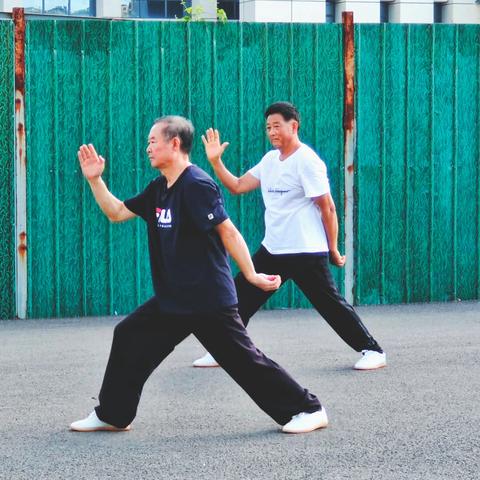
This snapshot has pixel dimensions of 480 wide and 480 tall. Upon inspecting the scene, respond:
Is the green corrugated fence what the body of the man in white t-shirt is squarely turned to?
no

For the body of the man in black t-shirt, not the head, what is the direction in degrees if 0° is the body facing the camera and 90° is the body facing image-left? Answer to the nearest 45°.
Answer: approximately 45°

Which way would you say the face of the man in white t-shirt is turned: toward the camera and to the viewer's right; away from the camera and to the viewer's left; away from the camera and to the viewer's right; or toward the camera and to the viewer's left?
toward the camera and to the viewer's left

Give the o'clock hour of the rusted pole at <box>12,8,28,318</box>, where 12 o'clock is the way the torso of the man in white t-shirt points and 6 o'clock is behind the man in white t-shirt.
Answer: The rusted pole is roughly at 3 o'clock from the man in white t-shirt.

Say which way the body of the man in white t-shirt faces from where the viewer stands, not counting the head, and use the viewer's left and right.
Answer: facing the viewer and to the left of the viewer

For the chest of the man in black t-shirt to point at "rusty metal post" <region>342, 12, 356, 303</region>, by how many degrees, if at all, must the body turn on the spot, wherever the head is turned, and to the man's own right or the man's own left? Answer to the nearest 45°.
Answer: approximately 135° to the man's own right

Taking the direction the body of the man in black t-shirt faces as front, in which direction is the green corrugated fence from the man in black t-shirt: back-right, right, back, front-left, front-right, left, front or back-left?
back-right

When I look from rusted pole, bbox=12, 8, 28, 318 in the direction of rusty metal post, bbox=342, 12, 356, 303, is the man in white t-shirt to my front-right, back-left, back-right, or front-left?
front-right

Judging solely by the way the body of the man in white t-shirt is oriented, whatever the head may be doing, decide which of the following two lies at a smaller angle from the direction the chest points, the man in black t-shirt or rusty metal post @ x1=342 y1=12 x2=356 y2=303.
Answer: the man in black t-shirt

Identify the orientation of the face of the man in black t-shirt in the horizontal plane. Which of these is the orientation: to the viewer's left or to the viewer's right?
to the viewer's left

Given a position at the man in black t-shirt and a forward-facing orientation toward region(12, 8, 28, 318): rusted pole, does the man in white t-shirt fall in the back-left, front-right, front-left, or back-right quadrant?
front-right

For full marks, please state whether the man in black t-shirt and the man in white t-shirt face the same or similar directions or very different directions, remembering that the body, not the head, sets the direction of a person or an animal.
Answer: same or similar directions

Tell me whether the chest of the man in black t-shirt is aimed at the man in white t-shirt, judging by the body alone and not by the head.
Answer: no

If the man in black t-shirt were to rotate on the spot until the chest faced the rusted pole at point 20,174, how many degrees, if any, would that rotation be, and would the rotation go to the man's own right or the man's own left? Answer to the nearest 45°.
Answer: approximately 135° to the man's own right

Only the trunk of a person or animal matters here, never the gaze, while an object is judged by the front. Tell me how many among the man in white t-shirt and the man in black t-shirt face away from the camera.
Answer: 0
